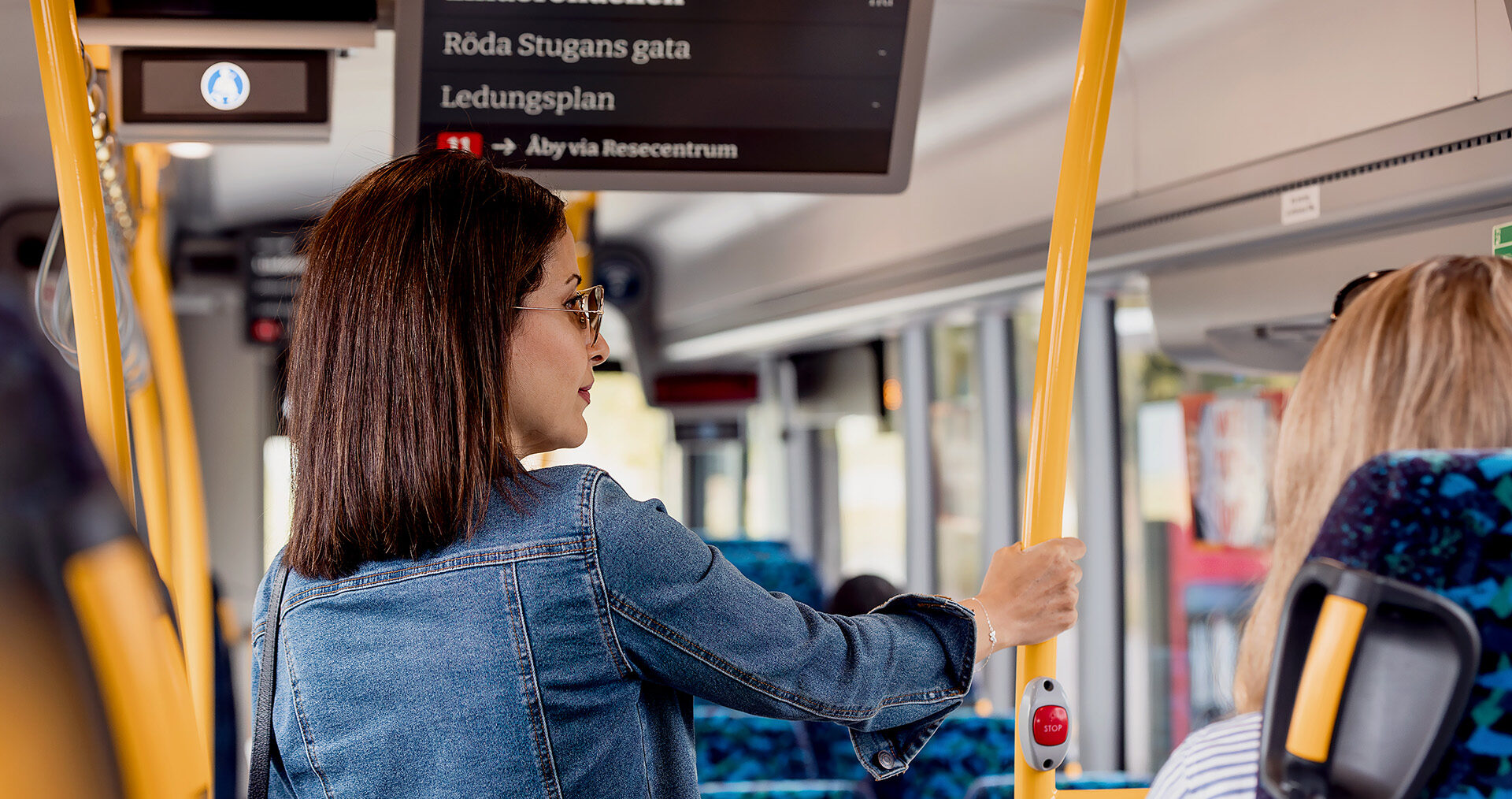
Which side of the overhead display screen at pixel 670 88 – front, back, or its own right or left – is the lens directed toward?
front

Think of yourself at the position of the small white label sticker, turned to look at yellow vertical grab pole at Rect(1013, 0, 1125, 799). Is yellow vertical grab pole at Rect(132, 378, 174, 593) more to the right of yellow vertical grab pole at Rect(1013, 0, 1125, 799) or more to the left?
right

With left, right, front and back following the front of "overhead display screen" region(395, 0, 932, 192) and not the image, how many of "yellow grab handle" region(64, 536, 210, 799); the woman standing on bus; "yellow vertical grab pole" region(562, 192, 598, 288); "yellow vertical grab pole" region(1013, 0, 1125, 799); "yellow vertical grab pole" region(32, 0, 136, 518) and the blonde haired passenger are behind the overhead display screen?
1

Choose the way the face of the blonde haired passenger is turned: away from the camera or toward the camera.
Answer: away from the camera

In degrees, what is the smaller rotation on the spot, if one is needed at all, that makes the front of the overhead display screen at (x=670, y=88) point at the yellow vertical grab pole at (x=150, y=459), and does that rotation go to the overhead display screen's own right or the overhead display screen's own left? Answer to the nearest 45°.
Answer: approximately 90° to the overhead display screen's own right

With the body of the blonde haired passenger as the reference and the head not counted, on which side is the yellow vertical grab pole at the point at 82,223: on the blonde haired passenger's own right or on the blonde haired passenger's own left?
on the blonde haired passenger's own left

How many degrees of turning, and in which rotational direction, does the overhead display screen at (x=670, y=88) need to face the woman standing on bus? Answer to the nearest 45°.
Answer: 0° — it already faces them

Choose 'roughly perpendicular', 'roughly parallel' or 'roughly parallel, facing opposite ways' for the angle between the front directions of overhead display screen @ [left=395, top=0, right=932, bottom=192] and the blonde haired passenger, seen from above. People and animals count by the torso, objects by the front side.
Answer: roughly parallel, facing opposite ways

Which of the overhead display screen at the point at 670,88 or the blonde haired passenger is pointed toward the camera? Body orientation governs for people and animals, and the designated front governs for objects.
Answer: the overhead display screen

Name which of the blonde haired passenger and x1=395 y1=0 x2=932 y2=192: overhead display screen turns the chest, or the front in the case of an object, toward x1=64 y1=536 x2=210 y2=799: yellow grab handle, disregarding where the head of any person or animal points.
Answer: the overhead display screen

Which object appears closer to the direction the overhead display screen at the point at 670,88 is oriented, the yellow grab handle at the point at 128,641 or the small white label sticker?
the yellow grab handle

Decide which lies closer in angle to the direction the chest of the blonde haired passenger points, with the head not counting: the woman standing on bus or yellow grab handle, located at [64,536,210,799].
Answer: the woman standing on bus

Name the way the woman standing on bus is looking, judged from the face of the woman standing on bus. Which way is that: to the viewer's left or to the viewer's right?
to the viewer's right

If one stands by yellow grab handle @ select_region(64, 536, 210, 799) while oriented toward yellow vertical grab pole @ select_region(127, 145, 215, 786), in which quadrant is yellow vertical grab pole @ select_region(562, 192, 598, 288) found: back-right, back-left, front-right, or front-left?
front-right

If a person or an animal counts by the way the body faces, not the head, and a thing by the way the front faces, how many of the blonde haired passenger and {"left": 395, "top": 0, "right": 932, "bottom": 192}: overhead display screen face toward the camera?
1

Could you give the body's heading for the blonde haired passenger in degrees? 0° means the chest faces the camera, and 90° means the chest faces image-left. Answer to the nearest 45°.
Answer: approximately 135°
